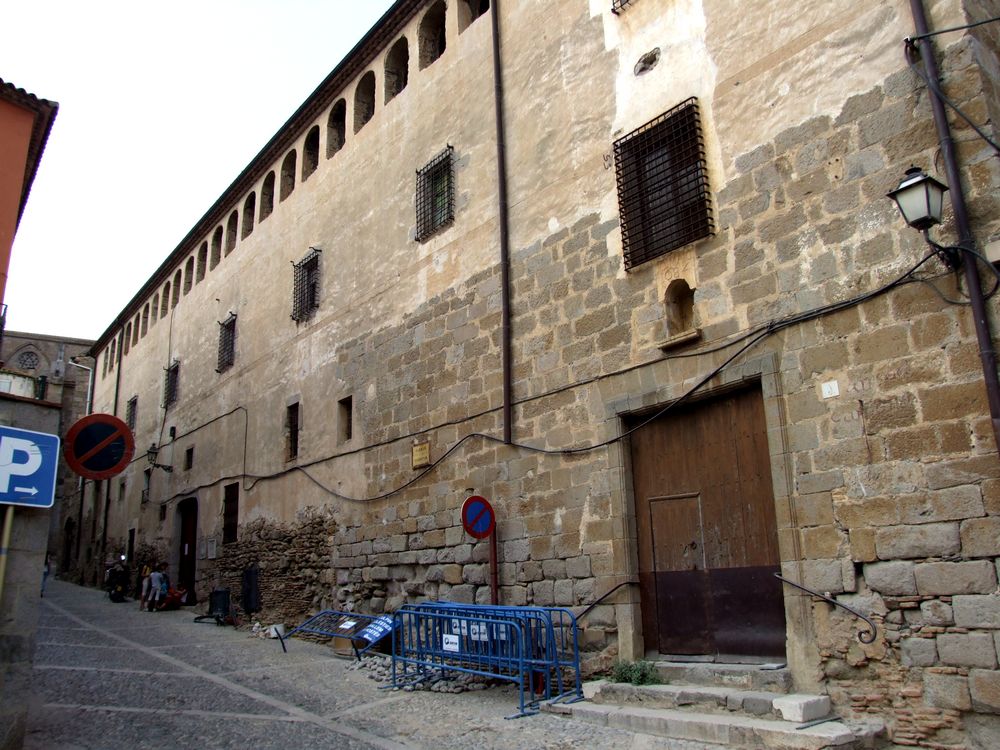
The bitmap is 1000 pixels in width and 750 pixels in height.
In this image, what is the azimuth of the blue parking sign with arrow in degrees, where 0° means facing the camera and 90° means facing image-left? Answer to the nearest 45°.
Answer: approximately 0°

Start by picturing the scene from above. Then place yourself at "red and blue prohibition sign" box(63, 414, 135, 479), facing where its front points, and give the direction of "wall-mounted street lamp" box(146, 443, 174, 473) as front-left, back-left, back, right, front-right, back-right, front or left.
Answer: back

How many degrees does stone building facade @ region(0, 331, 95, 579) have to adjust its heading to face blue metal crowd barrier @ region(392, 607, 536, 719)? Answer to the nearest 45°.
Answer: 0° — it already faces it

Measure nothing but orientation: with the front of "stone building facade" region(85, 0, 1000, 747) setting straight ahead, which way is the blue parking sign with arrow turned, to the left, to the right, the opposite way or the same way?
to the left

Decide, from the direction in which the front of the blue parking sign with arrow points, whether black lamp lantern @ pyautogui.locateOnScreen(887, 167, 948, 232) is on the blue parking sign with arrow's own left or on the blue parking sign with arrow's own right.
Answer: on the blue parking sign with arrow's own left

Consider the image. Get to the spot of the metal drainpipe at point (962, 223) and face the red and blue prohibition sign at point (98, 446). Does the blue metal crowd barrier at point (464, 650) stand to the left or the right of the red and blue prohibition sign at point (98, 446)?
right

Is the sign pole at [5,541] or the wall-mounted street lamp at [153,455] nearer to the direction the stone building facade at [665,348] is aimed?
the sign pole

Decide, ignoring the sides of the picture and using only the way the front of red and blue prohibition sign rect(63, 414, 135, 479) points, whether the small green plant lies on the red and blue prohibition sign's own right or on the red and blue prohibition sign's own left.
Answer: on the red and blue prohibition sign's own left

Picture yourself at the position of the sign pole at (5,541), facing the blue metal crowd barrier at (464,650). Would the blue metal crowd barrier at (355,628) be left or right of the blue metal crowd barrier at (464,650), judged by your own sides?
left
